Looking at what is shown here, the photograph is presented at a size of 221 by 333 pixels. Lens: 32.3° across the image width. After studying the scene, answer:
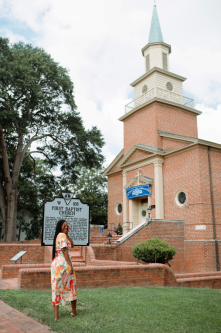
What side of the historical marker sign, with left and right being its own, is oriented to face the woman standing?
front

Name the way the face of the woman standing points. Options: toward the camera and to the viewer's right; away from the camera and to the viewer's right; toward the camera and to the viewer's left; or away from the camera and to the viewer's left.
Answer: toward the camera and to the viewer's right

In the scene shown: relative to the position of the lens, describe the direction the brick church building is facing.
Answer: facing the viewer and to the left of the viewer

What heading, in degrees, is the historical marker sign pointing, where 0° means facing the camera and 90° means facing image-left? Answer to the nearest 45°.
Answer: approximately 0°

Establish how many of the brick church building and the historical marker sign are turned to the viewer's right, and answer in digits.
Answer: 0

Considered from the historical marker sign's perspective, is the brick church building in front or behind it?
behind

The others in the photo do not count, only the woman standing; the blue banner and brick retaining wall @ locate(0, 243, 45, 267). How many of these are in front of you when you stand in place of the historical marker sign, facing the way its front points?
1

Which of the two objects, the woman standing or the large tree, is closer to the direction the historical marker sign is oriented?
the woman standing

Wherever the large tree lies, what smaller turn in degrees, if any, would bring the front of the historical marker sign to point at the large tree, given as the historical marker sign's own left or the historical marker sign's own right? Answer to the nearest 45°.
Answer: approximately 180°

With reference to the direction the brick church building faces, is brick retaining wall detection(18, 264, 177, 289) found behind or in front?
in front
